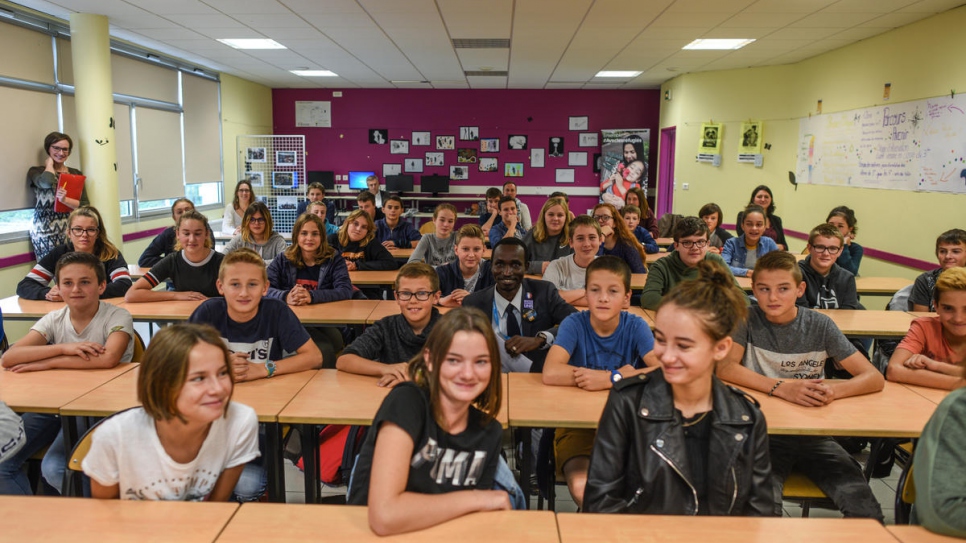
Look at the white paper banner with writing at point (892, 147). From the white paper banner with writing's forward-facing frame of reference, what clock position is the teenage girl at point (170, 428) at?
The teenage girl is roughly at 11 o'clock from the white paper banner with writing.

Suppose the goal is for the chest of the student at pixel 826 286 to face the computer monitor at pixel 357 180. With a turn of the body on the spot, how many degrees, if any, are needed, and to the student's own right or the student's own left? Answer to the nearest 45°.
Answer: approximately 135° to the student's own right

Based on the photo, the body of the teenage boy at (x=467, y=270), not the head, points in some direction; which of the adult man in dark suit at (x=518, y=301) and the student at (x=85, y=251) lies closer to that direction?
the adult man in dark suit

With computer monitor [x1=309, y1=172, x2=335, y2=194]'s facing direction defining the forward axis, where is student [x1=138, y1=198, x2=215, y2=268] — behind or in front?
in front

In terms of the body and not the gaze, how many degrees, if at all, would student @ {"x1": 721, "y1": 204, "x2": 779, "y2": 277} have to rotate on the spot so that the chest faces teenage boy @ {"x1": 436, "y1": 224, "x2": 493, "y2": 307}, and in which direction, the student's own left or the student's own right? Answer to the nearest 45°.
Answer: approximately 45° to the student's own right
